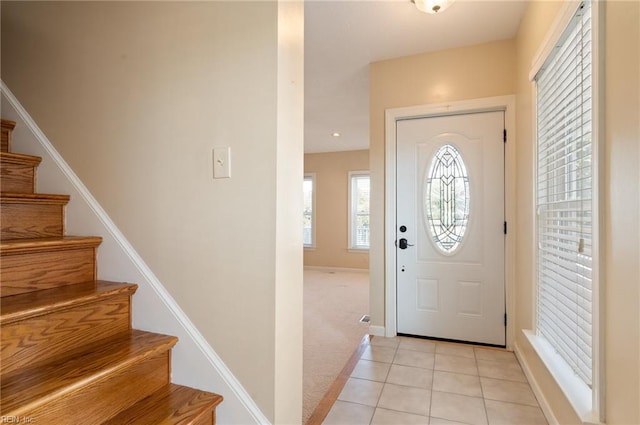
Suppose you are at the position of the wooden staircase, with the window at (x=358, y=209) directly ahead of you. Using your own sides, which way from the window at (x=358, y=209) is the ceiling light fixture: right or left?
right

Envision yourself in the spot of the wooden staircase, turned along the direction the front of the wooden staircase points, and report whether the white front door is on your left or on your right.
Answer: on your left

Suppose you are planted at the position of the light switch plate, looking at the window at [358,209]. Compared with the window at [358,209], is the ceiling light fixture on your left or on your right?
right

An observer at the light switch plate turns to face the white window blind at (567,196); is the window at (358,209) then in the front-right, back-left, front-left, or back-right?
front-left

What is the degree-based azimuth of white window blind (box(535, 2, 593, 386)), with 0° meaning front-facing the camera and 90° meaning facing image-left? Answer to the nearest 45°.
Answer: approximately 90°

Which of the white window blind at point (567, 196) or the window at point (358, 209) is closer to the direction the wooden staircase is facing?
the white window blind

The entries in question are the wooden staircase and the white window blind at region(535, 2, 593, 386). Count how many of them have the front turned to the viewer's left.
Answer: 1

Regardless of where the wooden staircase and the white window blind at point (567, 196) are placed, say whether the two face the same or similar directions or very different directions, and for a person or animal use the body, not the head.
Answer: very different directions

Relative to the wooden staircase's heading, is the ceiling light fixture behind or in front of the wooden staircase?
in front

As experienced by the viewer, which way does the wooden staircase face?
facing the viewer and to the right of the viewer
